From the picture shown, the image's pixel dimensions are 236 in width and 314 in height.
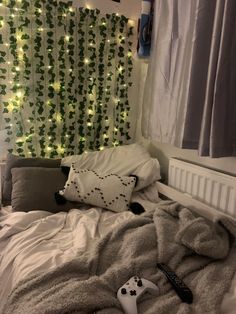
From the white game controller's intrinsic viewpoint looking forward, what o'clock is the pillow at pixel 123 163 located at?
The pillow is roughly at 1 o'clock from the white game controller.

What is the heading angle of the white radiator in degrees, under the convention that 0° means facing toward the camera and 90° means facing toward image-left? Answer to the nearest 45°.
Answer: approximately 45°

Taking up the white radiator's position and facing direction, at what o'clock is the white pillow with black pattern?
The white pillow with black pattern is roughly at 1 o'clock from the white radiator.

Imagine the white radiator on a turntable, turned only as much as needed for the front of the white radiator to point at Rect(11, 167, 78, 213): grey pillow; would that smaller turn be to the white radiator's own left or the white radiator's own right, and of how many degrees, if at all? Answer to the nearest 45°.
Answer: approximately 45° to the white radiator's own right

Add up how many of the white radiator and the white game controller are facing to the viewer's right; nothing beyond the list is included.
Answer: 0

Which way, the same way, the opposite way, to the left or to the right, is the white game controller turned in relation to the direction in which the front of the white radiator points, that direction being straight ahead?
to the right

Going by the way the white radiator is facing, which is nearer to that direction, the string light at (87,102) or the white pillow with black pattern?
the white pillow with black pattern

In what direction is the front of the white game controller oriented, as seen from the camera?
facing away from the viewer and to the left of the viewer

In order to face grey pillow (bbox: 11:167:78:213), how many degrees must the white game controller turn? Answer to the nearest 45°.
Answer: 0° — it already faces it

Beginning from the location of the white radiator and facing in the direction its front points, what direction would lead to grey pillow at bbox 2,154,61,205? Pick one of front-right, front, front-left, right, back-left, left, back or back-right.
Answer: front-right

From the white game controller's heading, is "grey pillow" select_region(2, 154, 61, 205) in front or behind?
in front

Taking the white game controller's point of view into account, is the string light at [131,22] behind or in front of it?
in front
